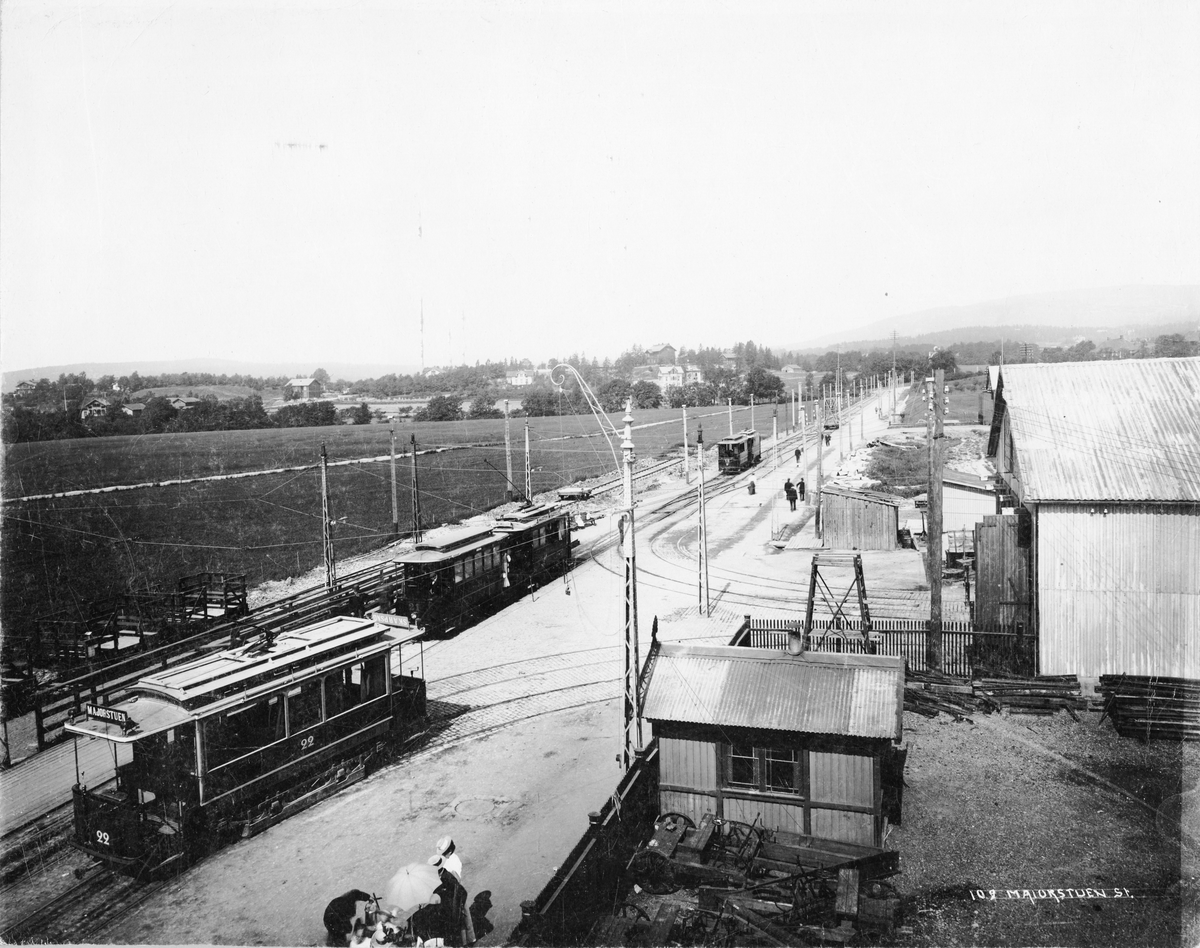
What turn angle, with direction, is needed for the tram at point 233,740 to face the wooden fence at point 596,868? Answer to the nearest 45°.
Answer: approximately 90° to its left

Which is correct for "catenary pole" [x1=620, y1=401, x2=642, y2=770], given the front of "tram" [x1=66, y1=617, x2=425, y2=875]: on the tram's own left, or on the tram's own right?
on the tram's own left

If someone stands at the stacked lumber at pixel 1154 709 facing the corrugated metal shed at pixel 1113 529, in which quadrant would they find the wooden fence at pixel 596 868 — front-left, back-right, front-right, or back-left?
back-left

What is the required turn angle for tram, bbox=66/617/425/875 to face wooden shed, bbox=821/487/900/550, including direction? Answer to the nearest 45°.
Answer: approximately 180°

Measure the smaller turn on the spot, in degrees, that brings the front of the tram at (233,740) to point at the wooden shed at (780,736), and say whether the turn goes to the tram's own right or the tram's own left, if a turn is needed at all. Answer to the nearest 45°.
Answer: approximately 90° to the tram's own left

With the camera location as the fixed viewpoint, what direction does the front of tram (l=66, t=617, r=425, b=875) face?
facing the viewer and to the left of the viewer
